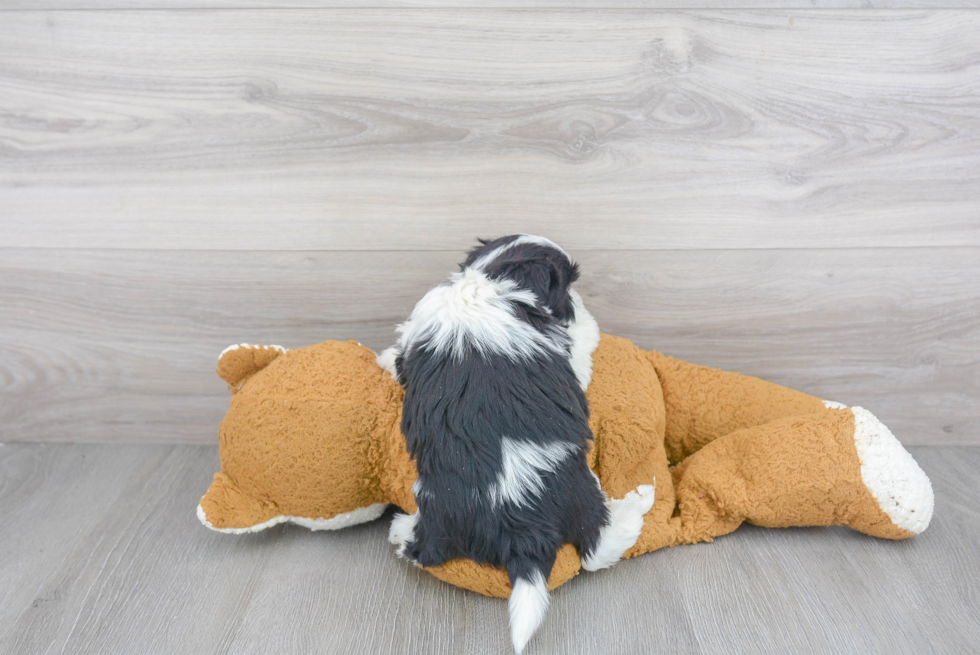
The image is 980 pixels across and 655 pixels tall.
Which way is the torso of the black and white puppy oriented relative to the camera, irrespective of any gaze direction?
away from the camera
